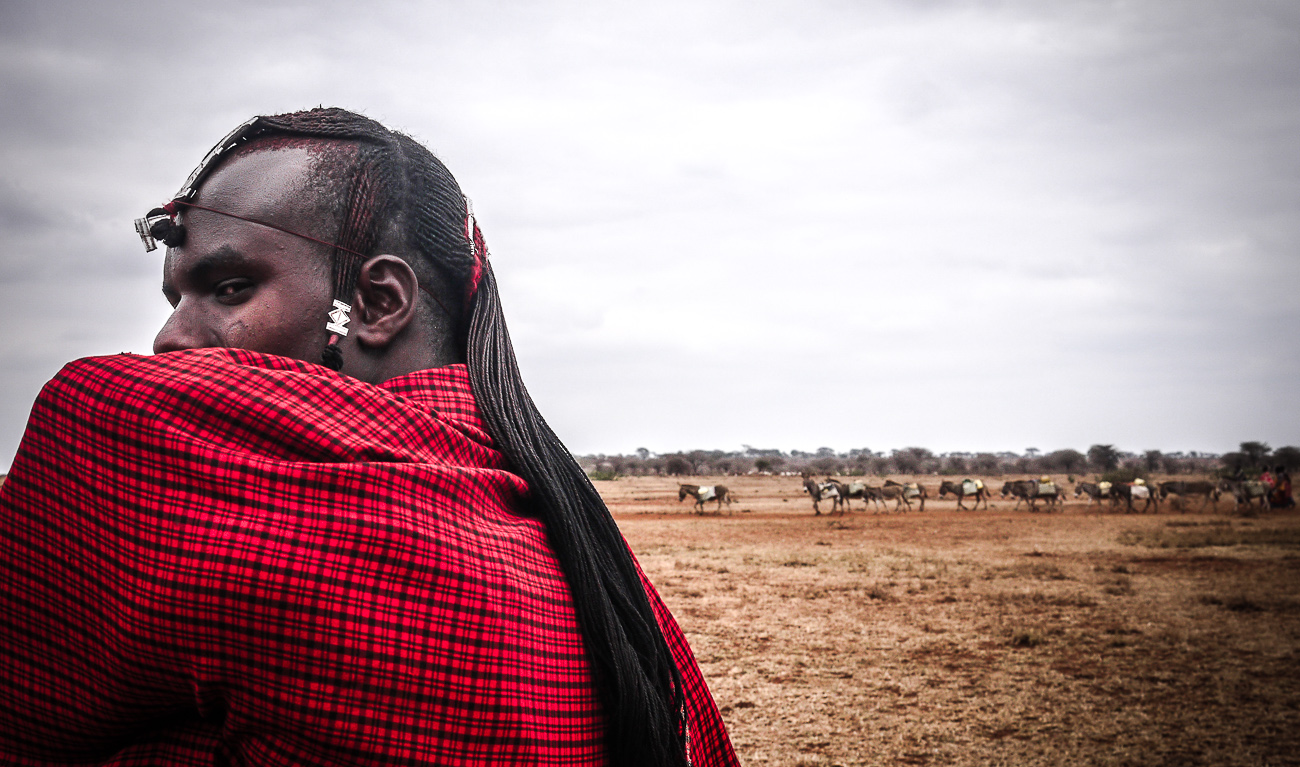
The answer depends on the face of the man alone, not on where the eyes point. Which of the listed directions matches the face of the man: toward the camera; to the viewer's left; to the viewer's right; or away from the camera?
to the viewer's left
